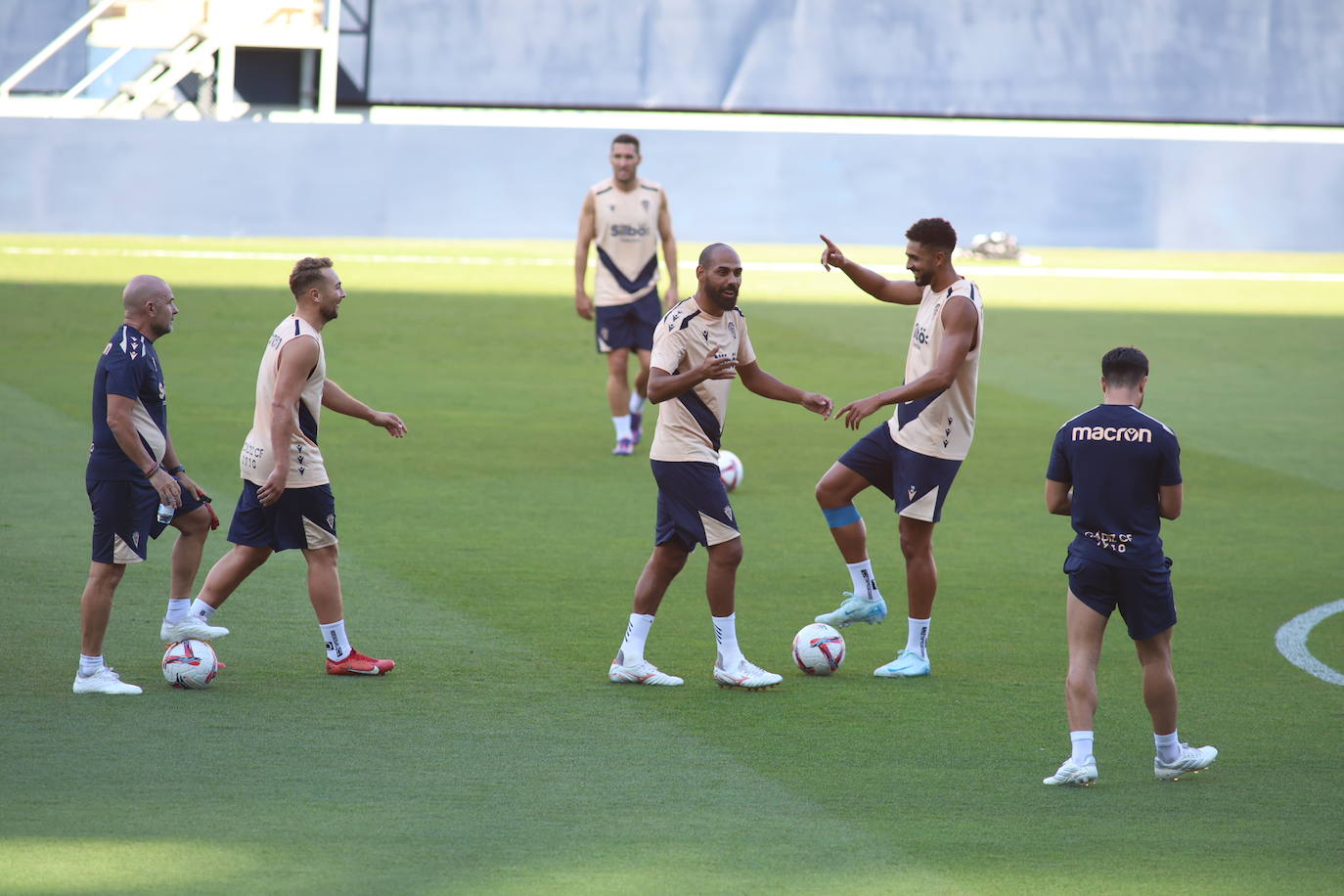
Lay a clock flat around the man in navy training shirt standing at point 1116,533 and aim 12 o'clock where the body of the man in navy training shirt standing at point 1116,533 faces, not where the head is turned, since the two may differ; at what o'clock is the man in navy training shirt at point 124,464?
the man in navy training shirt at point 124,464 is roughly at 9 o'clock from the man in navy training shirt standing at point 1116,533.

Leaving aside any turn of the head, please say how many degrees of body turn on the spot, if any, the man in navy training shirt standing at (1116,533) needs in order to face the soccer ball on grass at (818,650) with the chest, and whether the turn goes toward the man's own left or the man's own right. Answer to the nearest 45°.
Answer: approximately 45° to the man's own left

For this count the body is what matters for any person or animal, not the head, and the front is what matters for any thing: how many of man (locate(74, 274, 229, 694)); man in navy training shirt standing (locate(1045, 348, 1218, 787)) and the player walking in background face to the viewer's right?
1

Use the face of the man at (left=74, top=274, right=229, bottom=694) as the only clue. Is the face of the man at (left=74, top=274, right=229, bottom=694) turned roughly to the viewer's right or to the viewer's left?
to the viewer's right

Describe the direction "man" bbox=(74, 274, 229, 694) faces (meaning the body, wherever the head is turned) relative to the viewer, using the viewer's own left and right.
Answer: facing to the right of the viewer

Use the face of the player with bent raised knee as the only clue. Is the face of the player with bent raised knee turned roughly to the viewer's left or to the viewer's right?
to the viewer's left

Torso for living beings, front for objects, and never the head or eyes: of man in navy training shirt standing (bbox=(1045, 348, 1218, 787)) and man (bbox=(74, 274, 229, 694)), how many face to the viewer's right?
1

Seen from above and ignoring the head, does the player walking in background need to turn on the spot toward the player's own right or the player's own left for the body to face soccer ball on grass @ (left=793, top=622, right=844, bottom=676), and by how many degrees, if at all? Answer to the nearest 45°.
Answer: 0° — they already face it

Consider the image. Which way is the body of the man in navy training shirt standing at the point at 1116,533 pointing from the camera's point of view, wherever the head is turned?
away from the camera

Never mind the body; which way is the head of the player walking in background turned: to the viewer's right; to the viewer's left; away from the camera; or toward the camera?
toward the camera

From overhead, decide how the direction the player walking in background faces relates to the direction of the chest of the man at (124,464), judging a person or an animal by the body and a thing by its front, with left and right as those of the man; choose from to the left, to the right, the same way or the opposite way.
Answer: to the right

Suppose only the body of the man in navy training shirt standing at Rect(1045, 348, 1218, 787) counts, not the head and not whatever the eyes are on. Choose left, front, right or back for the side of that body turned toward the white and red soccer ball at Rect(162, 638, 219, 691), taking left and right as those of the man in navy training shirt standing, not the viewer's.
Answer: left

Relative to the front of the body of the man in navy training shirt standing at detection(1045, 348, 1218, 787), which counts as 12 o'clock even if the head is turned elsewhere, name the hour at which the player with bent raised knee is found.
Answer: The player with bent raised knee is roughly at 11 o'clock from the man in navy training shirt standing.

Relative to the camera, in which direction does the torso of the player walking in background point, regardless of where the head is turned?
toward the camera

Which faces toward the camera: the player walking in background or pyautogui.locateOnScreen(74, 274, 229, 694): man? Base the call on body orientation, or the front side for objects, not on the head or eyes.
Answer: the player walking in background
